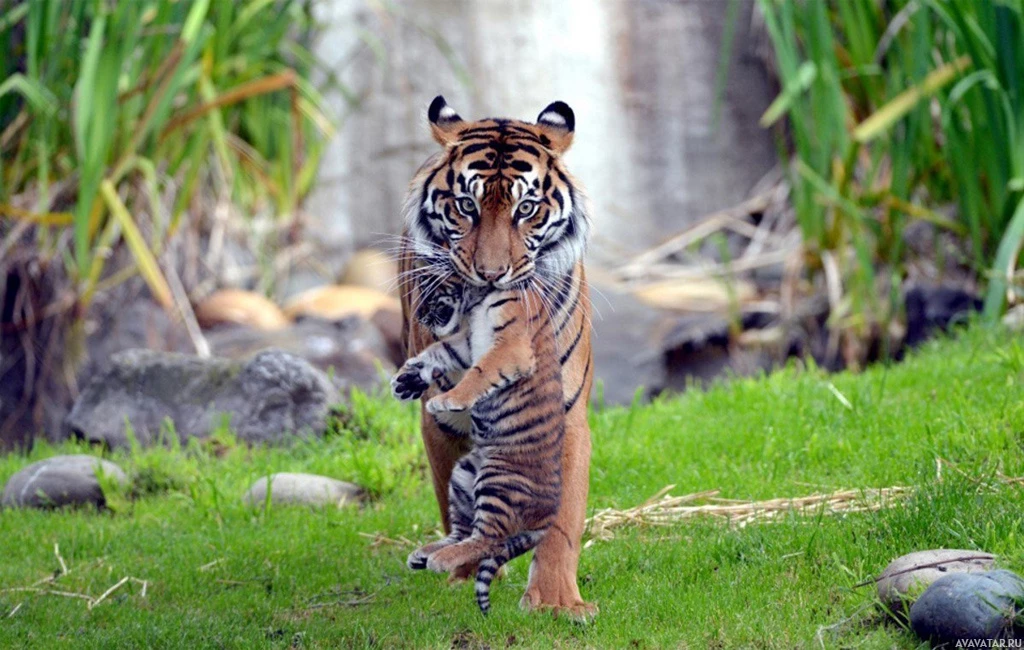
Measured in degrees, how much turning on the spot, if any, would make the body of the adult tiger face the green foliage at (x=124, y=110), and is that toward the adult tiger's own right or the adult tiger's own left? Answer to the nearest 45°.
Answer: approximately 135° to the adult tiger's own right

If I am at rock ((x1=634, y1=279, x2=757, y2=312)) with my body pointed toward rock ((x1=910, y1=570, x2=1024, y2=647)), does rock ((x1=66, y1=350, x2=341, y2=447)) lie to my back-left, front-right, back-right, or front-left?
front-right

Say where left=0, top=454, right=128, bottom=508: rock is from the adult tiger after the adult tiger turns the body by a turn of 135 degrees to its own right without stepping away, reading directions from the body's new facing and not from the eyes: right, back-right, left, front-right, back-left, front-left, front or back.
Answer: front

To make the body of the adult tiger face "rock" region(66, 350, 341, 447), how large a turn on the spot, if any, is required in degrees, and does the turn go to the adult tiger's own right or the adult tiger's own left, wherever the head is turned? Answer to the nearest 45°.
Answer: approximately 135° to the adult tiger's own right

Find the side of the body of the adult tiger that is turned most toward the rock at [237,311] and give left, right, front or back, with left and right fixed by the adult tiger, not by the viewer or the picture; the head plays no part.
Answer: back

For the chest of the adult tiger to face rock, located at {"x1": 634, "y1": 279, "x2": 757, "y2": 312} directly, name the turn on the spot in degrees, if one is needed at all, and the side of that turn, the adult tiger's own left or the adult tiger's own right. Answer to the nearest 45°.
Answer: approximately 180°

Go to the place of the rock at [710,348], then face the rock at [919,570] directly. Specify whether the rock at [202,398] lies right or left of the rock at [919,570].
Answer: right

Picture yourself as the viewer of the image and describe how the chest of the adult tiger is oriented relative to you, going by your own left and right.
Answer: facing the viewer

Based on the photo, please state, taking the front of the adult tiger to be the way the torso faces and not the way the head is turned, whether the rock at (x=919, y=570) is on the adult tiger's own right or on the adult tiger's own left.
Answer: on the adult tiger's own left

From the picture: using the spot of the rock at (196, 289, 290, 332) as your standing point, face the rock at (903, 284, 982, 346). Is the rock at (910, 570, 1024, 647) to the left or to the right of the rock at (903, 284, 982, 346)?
right

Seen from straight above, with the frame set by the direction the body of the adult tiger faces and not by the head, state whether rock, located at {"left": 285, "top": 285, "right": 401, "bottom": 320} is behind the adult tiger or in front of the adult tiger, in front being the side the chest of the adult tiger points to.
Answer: behind

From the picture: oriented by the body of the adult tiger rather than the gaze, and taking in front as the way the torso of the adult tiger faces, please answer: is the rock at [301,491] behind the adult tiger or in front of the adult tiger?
behind

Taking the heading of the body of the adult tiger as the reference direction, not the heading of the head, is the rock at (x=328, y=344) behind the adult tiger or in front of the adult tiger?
behind
